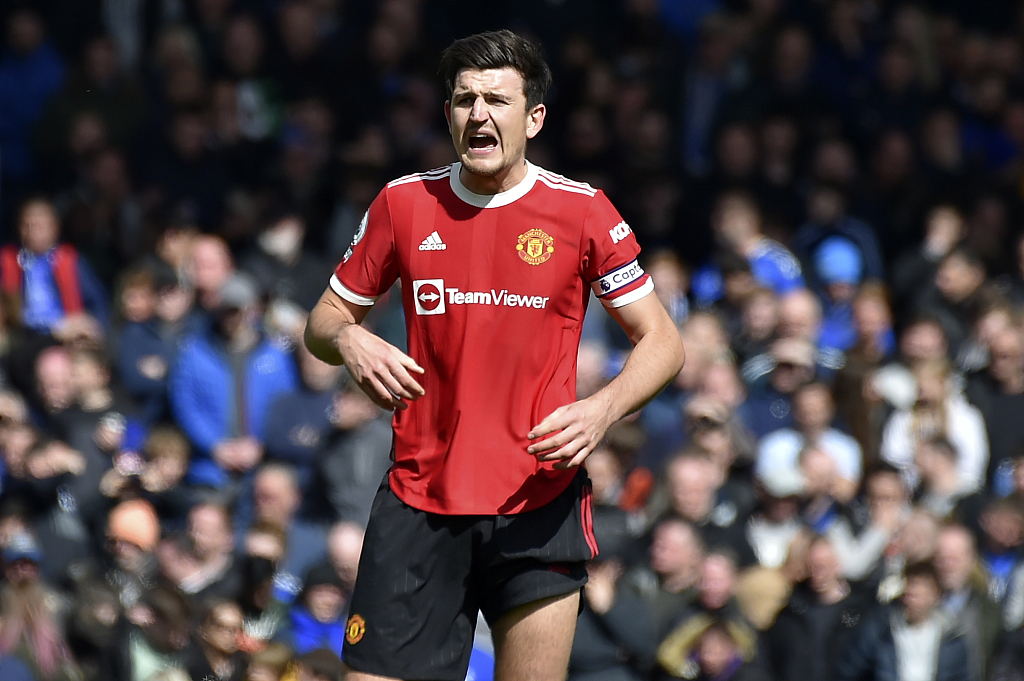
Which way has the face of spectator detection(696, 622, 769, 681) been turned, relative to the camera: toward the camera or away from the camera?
toward the camera

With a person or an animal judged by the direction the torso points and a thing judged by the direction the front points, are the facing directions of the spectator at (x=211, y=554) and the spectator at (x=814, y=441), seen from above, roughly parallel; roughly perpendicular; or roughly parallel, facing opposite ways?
roughly parallel

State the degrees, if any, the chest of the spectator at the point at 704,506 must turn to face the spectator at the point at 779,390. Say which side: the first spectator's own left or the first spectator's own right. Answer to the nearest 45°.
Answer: approximately 135° to the first spectator's own right

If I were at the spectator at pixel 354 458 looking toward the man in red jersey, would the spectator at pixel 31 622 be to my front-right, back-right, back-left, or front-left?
front-right

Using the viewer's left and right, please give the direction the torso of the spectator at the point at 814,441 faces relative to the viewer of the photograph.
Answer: facing the viewer

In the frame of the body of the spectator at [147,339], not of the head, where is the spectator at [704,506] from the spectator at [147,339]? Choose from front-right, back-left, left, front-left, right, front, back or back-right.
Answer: front-left

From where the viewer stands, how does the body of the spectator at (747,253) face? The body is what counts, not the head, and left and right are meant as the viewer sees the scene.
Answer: facing the viewer and to the left of the viewer

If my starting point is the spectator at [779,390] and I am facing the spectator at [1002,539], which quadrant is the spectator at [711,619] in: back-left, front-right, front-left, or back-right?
front-right

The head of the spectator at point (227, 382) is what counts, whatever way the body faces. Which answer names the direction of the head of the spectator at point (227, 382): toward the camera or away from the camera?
toward the camera

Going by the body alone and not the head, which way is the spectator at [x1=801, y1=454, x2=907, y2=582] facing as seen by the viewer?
toward the camera

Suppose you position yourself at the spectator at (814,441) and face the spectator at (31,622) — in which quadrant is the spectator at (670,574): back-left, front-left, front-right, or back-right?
front-left

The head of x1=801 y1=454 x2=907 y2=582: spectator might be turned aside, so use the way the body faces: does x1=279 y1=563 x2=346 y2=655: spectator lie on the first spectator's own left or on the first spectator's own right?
on the first spectator's own right

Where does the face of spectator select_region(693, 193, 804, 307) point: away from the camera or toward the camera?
toward the camera

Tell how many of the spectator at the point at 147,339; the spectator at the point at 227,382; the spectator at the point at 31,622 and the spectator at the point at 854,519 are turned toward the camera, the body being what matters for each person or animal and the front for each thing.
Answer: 4

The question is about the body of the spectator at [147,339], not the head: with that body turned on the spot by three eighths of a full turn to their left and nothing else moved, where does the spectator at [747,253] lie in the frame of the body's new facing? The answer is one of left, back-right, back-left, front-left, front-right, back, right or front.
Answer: front-right
